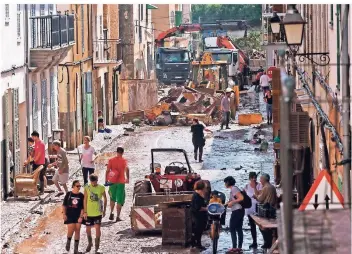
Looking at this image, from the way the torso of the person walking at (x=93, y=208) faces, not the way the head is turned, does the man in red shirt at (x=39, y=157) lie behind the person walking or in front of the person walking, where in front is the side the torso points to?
behind

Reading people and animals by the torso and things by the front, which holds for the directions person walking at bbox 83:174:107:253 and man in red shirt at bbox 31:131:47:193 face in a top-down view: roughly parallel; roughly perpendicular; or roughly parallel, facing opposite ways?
roughly perpendicular

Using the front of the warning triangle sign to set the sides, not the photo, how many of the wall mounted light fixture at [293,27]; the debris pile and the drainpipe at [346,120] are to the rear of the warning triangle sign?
3

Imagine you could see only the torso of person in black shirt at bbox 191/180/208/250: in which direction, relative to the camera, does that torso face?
to the viewer's right

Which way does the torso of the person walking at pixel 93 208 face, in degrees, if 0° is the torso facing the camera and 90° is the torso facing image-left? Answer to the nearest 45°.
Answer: approximately 0°

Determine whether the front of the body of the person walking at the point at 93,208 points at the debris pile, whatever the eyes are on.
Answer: no

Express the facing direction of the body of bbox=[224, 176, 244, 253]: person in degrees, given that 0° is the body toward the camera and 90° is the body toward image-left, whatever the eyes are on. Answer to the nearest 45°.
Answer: approximately 90°
